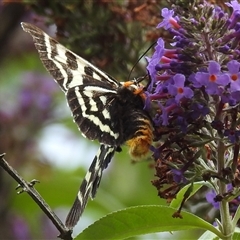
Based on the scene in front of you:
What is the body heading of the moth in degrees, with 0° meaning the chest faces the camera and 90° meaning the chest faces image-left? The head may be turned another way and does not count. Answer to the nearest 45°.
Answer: approximately 270°
